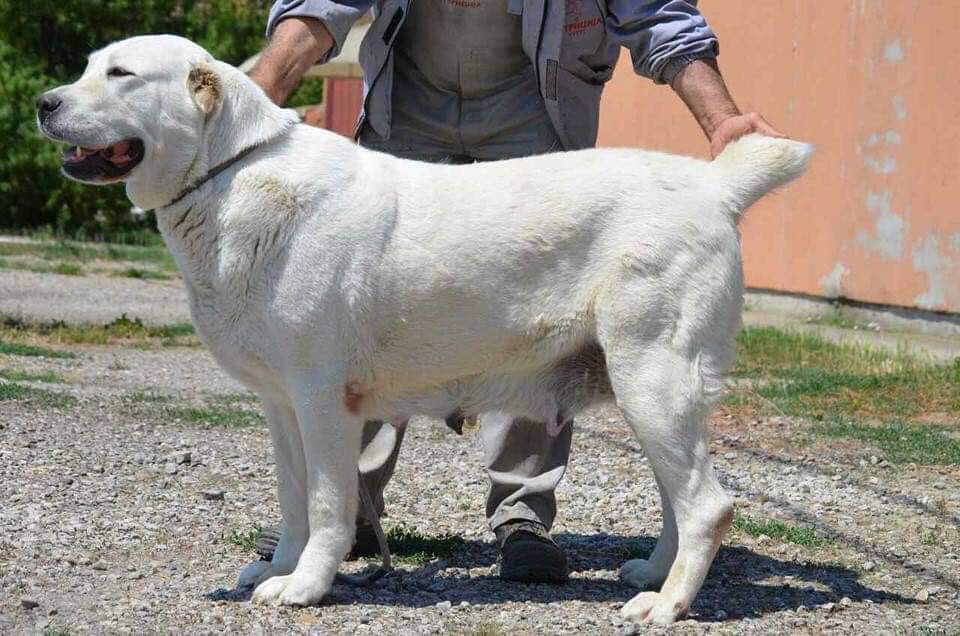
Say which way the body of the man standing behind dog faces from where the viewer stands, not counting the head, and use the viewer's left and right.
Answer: facing the viewer

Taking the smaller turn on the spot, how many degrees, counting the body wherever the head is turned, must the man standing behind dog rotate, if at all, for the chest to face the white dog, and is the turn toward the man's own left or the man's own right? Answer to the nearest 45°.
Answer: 0° — they already face it

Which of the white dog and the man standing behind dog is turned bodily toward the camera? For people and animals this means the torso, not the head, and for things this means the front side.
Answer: the man standing behind dog

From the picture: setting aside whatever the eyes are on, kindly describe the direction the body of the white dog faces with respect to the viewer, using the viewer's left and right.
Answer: facing to the left of the viewer

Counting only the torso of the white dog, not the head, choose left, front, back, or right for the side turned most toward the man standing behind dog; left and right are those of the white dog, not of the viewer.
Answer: right

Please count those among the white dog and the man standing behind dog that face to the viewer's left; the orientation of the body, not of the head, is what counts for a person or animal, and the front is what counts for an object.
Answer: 1

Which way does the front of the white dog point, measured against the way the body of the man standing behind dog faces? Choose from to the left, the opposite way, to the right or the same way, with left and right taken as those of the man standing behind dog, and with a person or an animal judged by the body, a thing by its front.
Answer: to the right
